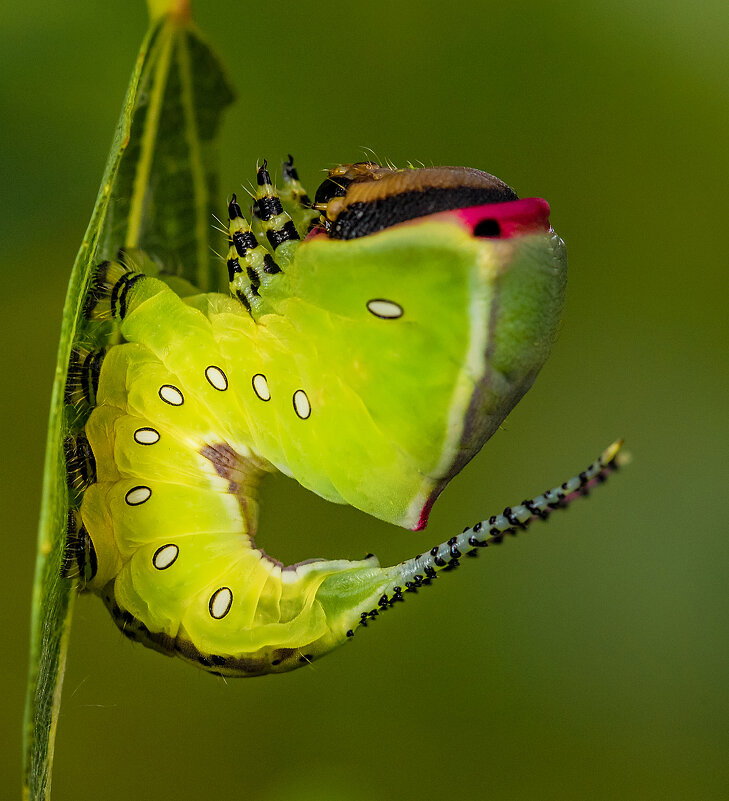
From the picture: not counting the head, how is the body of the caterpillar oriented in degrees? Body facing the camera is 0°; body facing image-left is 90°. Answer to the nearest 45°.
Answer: approximately 270°
